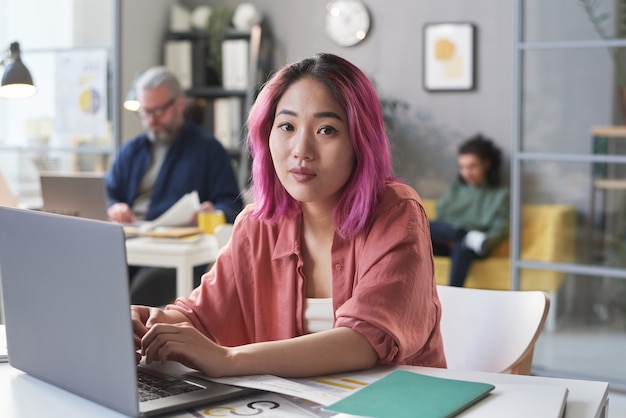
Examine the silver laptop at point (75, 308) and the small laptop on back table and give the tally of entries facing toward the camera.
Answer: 0

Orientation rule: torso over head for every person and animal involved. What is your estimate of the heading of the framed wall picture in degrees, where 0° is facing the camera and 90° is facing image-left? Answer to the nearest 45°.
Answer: approximately 0°

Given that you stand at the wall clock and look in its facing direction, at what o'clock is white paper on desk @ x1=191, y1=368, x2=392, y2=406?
The white paper on desk is roughly at 12 o'clock from the wall clock.

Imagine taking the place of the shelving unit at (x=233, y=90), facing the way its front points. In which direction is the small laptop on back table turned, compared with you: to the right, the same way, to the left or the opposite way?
the opposite way

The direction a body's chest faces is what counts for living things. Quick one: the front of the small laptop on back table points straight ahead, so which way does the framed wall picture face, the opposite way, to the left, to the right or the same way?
the opposite way

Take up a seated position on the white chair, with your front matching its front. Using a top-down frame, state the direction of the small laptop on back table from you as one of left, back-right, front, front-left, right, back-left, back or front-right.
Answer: right

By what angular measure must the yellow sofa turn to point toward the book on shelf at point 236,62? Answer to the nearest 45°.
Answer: approximately 135° to its right

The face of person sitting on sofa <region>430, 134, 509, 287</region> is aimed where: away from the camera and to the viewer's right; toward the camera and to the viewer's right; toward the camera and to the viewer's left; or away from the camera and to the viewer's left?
toward the camera and to the viewer's left

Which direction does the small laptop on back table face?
away from the camera

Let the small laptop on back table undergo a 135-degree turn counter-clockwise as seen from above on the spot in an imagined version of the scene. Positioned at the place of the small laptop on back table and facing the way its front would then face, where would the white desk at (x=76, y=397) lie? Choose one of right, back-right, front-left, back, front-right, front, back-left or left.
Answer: front-left

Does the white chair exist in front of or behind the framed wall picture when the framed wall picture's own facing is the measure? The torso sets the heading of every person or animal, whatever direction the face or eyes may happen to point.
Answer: in front

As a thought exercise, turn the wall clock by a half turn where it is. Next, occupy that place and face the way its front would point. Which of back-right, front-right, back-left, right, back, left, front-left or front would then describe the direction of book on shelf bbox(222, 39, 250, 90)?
left
